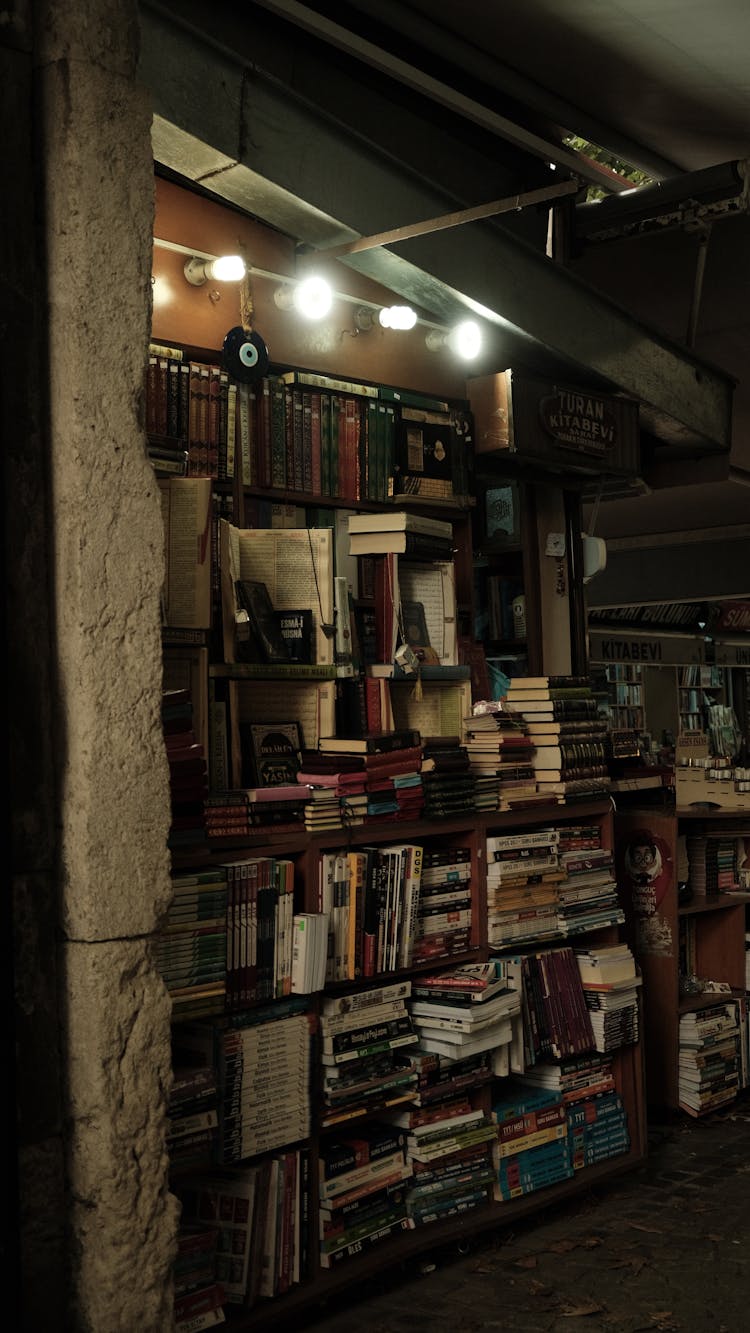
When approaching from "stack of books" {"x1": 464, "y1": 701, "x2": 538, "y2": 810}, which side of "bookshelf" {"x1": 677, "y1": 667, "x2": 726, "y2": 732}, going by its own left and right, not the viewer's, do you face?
front

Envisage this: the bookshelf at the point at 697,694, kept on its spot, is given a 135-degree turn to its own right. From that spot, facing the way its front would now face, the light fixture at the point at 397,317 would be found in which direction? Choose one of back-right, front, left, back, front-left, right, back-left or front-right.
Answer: back-left

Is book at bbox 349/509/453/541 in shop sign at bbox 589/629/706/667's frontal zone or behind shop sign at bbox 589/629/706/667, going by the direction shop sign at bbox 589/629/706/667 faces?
frontal zone

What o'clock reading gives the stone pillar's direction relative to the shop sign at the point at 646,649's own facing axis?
The stone pillar is roughly at 12 o'clock from the shop sign.

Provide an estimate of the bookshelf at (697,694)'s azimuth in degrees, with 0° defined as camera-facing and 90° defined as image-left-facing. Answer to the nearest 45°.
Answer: approximately 0°

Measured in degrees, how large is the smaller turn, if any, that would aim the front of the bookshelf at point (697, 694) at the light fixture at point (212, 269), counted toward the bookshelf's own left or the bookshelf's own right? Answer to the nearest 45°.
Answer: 0° — it already faces it

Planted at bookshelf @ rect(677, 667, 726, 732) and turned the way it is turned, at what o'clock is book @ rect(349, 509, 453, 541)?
The book is roughly at 12 o'clock from the bookshelf.

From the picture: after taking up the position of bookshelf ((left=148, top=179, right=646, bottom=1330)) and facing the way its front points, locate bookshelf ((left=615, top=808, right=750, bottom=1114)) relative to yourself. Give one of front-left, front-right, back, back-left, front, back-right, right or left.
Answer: left

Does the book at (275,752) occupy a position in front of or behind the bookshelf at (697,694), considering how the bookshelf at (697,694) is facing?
in front

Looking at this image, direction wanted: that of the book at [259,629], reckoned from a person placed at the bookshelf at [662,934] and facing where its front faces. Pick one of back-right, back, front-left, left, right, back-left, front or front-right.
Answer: right

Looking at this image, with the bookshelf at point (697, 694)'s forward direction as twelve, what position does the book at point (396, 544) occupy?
The book is roughly at 12 o'clock from the bookshelf.

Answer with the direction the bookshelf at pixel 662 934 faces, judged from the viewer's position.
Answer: facing the viewer and to the right of the viewer

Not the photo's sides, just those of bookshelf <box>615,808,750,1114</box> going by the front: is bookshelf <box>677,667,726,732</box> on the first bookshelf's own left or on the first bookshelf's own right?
on the first bookshelf's own left
